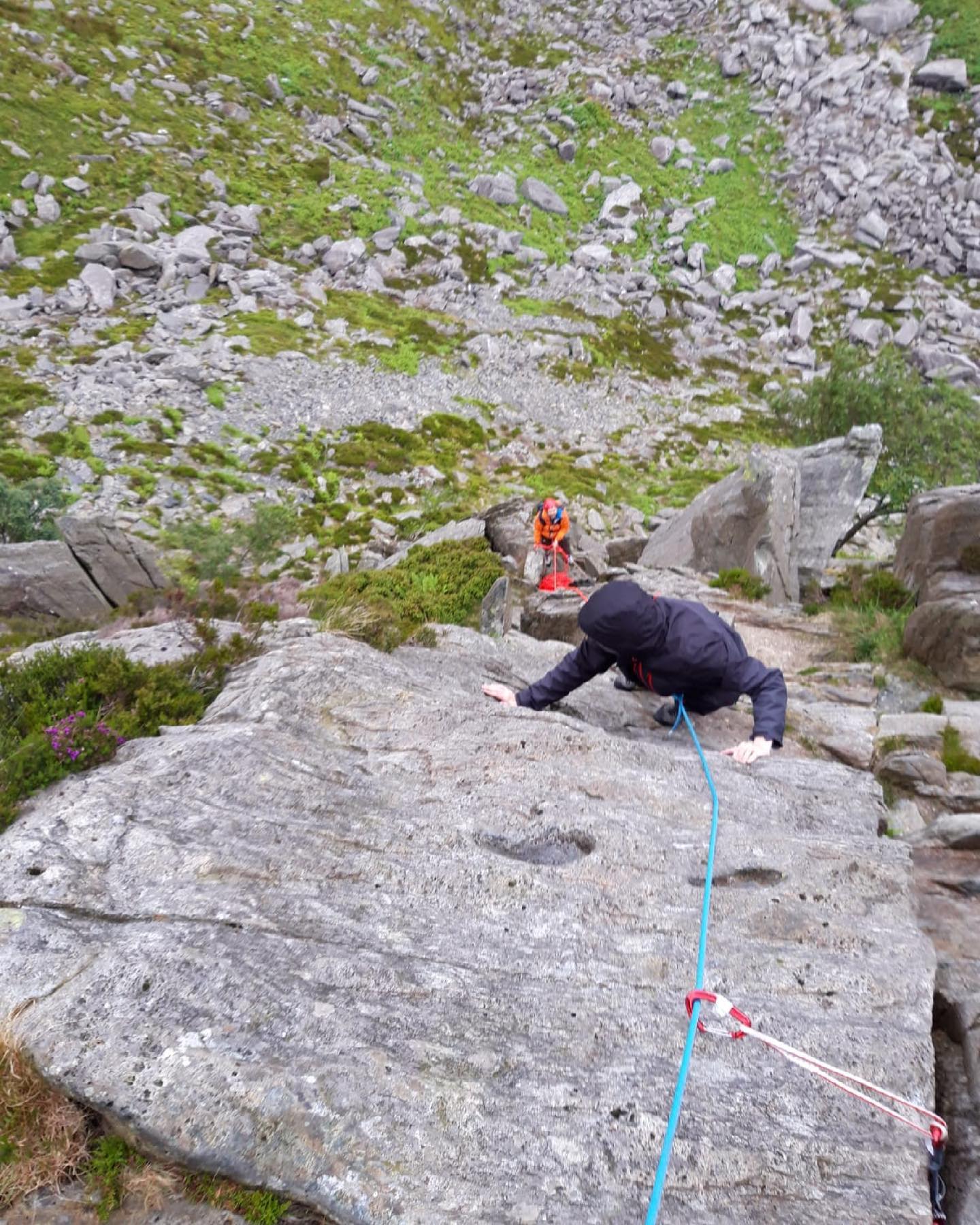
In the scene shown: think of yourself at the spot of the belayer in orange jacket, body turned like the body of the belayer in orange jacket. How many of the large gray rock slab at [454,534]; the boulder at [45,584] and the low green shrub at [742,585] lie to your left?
1

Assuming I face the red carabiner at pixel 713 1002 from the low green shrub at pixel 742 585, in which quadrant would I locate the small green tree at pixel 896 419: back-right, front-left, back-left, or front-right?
back-left

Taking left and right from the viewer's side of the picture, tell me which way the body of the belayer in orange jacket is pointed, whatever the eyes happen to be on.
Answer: facing the viewer

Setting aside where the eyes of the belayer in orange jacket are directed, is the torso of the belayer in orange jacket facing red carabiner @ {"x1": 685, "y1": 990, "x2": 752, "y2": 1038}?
yes

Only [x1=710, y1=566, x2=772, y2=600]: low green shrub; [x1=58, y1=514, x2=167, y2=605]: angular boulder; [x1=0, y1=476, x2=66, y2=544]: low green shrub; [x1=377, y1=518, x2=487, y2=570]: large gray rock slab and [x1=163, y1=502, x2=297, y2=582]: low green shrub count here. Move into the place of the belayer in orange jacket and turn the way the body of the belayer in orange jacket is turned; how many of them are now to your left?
1

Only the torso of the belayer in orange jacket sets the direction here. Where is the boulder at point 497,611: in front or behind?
in front

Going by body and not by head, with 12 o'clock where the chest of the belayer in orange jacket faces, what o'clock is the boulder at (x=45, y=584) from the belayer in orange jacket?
The boulder is roughly at 3 o'clock from the belayer in orange jacket.

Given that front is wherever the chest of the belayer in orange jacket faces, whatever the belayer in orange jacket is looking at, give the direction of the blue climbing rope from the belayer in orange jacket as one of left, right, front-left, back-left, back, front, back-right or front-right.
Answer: front

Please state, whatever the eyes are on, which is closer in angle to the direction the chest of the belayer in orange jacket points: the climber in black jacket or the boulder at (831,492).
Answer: the climber in black jacket

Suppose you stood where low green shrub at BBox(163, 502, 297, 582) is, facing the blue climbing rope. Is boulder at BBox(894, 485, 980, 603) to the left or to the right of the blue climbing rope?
left

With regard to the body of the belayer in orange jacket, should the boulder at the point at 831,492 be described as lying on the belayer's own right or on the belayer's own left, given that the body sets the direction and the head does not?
on the belayer's own left

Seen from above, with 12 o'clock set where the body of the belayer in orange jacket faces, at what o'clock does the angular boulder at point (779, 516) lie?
The angular boulder is roughly at 8 o'clock from the belayer in orange jacket.

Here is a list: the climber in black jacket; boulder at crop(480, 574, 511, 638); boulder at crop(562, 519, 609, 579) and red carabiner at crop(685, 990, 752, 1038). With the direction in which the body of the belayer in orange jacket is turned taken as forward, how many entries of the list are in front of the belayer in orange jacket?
3

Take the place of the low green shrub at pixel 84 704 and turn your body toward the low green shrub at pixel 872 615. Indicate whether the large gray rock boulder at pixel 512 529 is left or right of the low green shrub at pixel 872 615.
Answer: left

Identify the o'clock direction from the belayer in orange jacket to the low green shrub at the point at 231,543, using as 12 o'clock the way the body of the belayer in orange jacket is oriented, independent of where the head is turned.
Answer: The low green shrub is roughly at 4 o'clock from the belayer in orange jacket.

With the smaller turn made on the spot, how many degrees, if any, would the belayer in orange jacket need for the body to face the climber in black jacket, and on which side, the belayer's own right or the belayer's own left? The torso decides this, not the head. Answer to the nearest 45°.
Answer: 0° — they already face them

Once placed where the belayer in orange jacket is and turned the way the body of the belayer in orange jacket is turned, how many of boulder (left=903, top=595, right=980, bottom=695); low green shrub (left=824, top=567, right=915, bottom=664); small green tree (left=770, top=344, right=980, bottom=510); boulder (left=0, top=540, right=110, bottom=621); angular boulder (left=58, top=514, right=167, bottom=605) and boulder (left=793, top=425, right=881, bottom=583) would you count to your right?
2
